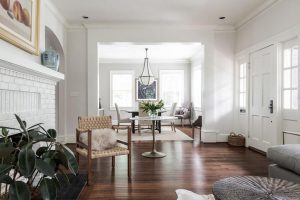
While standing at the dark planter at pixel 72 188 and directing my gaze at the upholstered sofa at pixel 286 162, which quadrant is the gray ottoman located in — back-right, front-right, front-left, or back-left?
front-right

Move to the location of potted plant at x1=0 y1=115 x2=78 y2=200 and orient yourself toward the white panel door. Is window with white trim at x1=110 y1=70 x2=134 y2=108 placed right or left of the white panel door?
left

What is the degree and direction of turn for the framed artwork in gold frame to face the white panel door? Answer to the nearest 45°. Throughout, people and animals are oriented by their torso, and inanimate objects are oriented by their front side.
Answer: approximately 45° to its left

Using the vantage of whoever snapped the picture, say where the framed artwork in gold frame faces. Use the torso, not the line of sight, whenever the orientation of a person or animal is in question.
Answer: facing the viewer and to the right of the viewer

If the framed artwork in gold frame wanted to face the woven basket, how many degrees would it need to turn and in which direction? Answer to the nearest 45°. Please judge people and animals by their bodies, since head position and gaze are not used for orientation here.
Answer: approximately 45° to its left

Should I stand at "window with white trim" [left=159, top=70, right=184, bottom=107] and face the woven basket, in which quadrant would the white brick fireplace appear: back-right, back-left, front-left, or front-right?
front-right

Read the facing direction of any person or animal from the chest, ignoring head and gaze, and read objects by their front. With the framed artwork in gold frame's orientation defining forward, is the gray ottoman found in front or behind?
in front

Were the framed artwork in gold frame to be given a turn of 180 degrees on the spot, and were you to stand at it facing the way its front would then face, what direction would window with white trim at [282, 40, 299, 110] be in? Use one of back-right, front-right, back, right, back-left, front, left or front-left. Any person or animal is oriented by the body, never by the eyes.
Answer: back-right

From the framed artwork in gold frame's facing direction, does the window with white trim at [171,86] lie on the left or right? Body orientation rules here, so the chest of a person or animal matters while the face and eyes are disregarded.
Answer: on its left

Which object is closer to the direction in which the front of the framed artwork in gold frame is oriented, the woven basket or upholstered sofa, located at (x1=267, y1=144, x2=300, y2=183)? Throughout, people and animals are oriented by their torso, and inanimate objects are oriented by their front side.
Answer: the upholstered sofa

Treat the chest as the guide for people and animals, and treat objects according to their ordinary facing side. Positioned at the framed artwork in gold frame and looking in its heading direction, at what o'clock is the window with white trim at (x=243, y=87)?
The window with white trim is roughly at 10 o'clock from the framed artwork in gold frame.

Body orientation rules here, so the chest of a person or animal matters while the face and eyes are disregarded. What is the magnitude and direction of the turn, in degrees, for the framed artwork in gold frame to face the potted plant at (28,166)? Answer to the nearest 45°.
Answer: approximately 45° to its right

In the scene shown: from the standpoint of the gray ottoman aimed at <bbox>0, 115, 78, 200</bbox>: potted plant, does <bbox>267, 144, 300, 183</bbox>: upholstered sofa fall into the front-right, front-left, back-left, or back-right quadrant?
back-right

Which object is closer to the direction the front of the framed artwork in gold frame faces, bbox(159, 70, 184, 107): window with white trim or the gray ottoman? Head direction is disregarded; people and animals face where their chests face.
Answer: the gray ottoman
